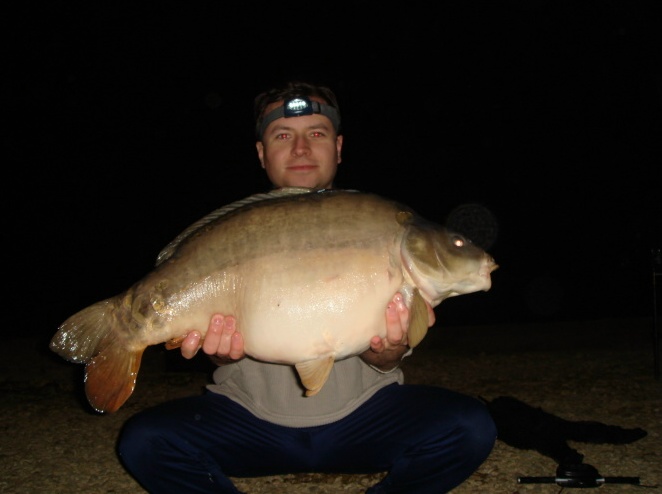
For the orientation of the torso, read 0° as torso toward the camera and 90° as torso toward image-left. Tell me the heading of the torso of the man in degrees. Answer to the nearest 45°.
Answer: approximately 0°

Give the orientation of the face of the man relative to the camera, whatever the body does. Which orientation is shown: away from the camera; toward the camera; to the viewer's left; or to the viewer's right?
toward the camera

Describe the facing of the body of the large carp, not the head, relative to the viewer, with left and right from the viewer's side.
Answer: facing to the right of the viewer

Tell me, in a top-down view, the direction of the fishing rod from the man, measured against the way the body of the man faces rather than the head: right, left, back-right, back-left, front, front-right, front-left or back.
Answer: left
